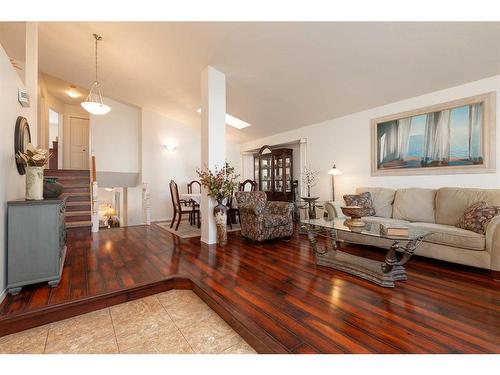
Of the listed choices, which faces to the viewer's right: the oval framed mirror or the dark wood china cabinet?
the oval framed mirror

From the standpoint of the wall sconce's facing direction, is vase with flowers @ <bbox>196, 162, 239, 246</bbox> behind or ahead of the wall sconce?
ahead

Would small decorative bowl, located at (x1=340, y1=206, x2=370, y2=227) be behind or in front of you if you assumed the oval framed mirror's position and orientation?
in front

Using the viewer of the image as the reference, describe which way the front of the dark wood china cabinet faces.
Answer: facing the viewer and to the left of the viewer

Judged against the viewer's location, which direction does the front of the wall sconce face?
facing the viewer

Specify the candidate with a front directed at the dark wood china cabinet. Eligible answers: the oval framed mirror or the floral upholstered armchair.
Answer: the oval framed mirror

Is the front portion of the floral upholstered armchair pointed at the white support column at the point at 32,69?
no

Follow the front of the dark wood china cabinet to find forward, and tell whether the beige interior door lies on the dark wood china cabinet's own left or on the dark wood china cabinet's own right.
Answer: on the dark wood china cabinet's own right

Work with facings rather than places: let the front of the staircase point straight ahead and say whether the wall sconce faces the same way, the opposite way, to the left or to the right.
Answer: the same way

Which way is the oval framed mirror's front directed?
to the viewer's right

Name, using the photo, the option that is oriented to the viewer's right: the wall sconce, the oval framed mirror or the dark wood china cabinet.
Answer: the oval framed mirror

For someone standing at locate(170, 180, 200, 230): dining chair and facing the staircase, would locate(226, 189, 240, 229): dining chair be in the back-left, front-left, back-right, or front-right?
back-right

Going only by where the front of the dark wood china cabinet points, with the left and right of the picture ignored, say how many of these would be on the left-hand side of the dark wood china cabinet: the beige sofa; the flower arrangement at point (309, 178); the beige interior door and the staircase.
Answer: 2

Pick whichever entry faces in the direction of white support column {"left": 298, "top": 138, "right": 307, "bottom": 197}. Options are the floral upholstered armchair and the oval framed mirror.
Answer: the oval framed mirror
